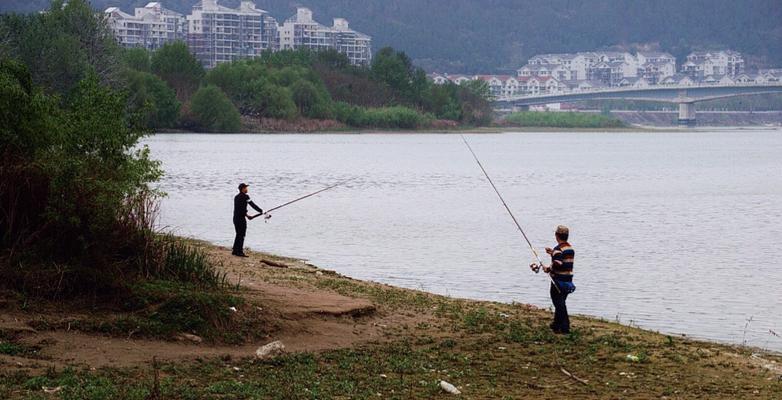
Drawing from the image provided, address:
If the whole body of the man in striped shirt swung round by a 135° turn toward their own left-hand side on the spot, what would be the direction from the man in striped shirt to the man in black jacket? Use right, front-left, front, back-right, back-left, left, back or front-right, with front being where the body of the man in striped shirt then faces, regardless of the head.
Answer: back-right

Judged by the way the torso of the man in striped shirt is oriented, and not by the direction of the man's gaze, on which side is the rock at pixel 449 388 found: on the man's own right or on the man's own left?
on the man's own left

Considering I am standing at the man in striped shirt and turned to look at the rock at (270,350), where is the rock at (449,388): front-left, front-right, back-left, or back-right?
front-left

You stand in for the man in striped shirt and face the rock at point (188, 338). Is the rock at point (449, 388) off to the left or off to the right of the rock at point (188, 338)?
left

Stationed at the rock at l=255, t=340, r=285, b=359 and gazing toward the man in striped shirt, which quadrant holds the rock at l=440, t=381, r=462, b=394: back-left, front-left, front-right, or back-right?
front-right

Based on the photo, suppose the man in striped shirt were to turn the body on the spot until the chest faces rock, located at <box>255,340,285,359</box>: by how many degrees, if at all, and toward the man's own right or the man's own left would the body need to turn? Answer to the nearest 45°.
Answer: approximately 90° to the man's own left

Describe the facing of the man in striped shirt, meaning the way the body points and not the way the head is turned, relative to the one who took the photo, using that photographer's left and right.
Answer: facing away from the viewer and to the left of the viewer

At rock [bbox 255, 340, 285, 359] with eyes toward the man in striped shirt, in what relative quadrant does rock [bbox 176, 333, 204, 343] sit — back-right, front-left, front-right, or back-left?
back-left

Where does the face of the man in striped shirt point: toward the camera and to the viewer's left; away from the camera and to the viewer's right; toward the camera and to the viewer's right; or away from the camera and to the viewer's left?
away from the camera and to the viewer's left
